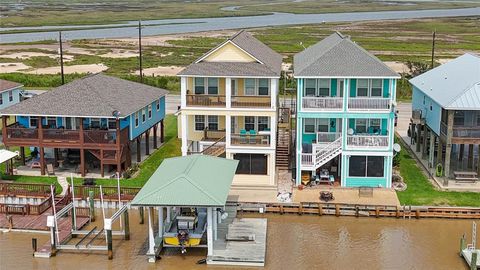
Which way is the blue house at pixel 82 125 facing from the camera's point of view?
toward the camera

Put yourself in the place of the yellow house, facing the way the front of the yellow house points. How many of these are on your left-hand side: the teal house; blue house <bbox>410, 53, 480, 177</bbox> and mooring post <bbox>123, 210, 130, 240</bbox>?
2

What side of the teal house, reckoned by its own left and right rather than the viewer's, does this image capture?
front

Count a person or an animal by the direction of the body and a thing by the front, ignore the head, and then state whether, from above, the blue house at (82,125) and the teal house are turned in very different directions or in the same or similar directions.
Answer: same or similar directions

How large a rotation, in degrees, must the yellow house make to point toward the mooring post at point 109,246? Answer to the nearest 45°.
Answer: approximately 45° to its right

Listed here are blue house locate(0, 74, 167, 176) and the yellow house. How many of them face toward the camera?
2

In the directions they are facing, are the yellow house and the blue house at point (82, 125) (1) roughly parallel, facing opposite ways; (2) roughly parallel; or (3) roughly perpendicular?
roughly parallel

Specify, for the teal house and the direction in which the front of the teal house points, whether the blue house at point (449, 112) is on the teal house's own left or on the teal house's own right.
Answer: on the teal house's own left

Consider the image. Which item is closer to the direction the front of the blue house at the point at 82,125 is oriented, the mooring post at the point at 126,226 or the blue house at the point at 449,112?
the mooring post

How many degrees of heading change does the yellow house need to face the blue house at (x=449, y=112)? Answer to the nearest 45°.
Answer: approximately 90° to its left

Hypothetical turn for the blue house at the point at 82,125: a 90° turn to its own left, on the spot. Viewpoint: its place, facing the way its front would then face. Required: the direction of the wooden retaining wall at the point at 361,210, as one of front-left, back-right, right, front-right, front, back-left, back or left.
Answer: front-right

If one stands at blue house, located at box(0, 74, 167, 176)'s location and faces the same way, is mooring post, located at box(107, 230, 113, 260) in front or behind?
in front

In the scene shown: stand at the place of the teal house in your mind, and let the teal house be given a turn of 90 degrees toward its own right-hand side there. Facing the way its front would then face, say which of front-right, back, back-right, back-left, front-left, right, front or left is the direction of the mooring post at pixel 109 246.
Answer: front-left

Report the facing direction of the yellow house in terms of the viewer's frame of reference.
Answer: facing the viewer

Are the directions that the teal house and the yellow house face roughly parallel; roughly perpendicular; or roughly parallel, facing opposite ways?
roughly parallel

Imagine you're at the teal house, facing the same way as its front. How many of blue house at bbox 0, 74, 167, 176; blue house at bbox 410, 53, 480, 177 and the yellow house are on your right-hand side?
2

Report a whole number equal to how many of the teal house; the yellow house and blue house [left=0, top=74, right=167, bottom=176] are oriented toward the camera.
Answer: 3

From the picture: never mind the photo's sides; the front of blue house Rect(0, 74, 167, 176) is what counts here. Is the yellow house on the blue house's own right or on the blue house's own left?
on the blue house's own left
